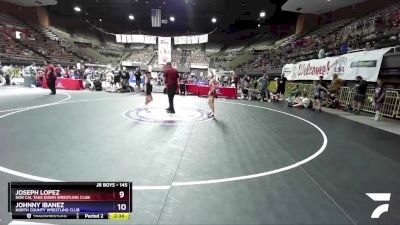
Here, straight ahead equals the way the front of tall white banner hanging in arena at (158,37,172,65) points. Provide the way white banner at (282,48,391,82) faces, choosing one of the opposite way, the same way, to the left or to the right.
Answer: to the right

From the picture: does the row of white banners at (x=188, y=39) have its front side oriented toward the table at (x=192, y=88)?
yes

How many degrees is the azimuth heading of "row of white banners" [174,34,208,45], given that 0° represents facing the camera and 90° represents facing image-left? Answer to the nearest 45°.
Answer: approximately 0°

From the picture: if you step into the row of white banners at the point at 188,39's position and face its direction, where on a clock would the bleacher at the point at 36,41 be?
The bleacher is roughly at 3 o'clock from the row of white banners.

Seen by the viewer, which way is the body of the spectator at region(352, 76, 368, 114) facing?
to the viewer's left

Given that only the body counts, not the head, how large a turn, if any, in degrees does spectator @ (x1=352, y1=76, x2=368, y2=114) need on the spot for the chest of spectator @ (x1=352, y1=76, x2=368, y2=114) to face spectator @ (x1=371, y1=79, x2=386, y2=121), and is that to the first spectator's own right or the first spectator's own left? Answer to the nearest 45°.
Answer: approximately 135° to the first spectator's own left

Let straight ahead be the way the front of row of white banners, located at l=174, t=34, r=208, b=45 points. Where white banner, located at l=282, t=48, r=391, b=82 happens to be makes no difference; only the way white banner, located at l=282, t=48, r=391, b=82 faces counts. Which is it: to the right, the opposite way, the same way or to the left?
to the right

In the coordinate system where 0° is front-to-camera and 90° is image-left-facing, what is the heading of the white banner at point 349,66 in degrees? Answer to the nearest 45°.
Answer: approximately 45°
